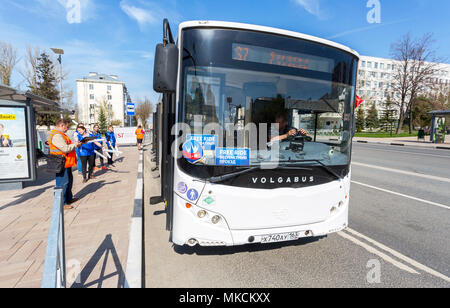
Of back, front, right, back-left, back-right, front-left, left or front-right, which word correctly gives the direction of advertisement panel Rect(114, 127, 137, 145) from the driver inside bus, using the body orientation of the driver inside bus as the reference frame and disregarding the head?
back

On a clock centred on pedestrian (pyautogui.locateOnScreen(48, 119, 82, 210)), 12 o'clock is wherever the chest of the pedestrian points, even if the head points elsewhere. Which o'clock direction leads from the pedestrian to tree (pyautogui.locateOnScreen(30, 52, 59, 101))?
The tree is roughly at 9 o'clock from the pedestrian.

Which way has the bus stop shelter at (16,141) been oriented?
to the viewer's right

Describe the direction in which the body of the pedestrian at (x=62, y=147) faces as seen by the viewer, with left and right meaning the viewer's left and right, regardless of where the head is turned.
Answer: facing to the right of the viewer

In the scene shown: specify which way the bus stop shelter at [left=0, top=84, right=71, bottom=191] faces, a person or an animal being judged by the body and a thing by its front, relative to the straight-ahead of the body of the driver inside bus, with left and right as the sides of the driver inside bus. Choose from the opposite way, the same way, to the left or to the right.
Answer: to the left
